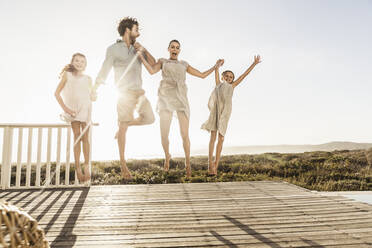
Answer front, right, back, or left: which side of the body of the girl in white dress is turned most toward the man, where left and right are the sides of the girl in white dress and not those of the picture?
left

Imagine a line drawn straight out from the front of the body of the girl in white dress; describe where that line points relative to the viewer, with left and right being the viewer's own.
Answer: facing the viewer

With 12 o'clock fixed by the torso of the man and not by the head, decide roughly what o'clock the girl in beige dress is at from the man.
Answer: The girl in beige dress is roughly at 10 o'clock from the man.

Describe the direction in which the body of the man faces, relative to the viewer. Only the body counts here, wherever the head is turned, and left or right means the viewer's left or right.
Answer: facing the viewer and to the right of the viewer

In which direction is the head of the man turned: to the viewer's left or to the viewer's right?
to the viewer's right

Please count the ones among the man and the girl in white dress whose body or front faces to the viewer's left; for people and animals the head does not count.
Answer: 0

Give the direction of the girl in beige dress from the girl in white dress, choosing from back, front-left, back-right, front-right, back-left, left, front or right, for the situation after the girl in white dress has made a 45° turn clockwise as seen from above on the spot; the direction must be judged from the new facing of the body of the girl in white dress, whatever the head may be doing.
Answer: back-left
